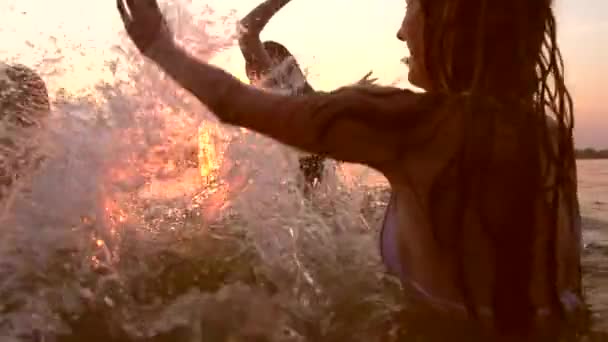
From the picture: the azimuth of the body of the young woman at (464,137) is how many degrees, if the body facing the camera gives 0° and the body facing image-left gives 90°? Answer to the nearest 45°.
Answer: approximately 135°

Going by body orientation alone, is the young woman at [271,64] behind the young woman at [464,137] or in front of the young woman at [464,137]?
in front
